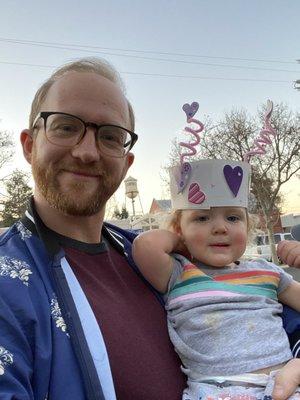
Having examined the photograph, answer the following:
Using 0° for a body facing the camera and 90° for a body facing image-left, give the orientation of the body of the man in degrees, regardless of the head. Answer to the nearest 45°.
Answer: approximately 315°
